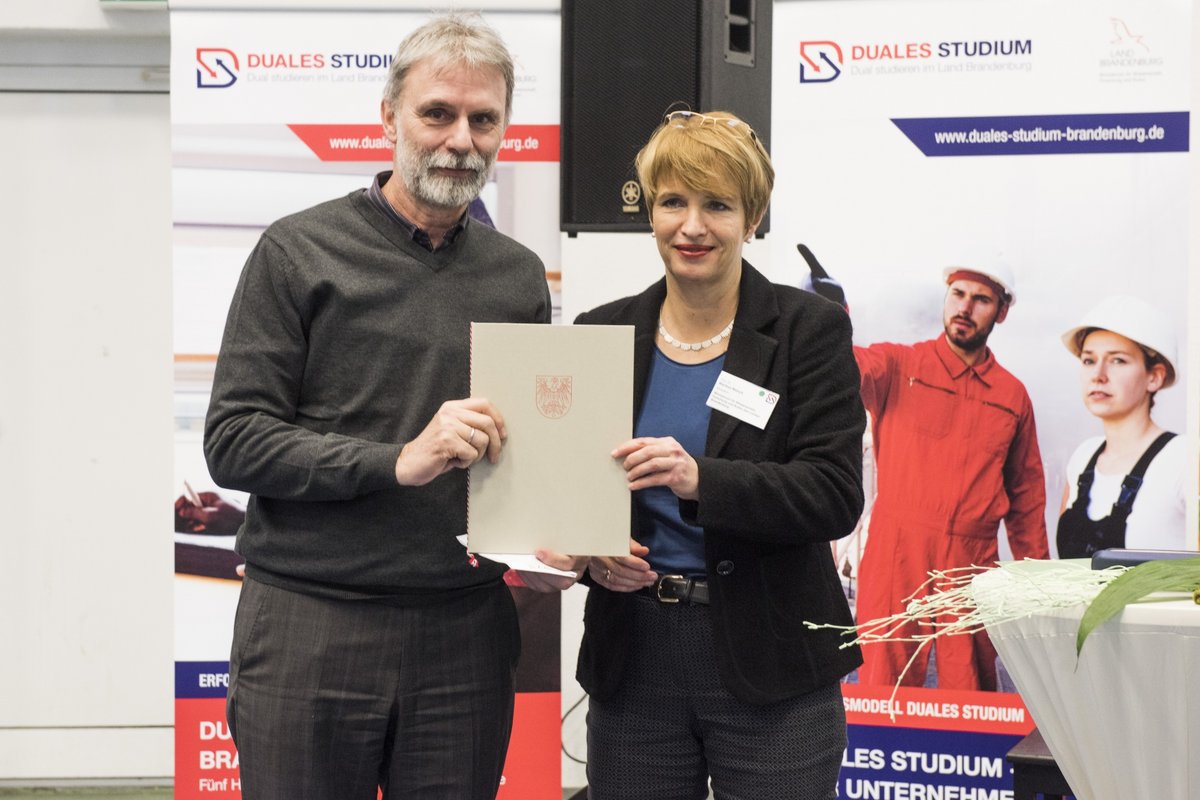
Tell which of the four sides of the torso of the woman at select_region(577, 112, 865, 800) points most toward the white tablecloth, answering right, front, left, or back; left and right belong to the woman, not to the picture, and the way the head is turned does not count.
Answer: left

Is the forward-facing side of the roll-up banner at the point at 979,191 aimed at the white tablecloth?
yes

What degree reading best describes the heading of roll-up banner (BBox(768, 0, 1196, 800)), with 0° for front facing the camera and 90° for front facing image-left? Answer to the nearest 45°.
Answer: approximately 0°

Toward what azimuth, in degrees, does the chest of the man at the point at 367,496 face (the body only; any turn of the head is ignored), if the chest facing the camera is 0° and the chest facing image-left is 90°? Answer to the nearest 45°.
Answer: approximately 315°

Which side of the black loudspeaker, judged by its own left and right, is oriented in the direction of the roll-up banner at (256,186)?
right

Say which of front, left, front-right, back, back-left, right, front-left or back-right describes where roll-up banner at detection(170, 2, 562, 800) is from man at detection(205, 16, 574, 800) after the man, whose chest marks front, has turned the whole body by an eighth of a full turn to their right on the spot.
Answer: back

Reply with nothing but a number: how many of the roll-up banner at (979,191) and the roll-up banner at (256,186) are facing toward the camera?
2

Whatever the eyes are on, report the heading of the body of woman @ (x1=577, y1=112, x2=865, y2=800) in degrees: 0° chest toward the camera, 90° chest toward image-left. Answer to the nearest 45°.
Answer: approximately 45°

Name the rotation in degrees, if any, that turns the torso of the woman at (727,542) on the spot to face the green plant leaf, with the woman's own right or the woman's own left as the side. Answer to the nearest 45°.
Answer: approximately 90° to the woman's own left

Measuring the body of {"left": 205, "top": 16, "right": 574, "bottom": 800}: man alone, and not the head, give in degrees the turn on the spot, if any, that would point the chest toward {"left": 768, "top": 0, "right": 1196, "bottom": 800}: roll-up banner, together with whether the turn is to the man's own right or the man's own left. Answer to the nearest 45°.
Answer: approximately 90° to the man's own left
